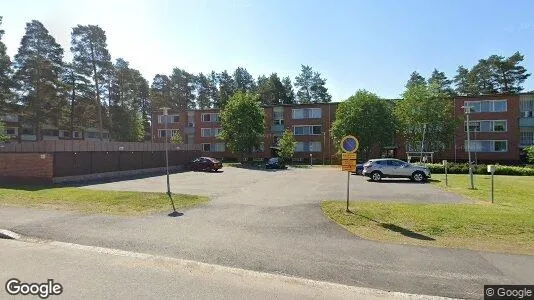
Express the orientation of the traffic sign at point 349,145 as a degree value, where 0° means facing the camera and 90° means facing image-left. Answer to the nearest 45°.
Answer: approximately 0°

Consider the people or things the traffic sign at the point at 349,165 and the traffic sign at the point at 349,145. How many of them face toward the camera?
2

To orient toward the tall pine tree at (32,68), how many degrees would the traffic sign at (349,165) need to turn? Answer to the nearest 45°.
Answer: approximately 135° to its right

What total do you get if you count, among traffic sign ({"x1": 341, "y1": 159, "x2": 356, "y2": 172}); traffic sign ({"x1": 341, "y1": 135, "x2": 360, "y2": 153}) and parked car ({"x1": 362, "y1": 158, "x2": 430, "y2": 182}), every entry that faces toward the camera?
2

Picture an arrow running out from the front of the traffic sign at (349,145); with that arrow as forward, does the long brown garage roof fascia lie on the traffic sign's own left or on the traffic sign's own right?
on the traffic sign's own right

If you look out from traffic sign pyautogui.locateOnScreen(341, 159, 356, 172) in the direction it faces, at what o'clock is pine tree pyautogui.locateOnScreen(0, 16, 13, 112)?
The pine tree is roughly at 4 o'clock from the traffic sign.
